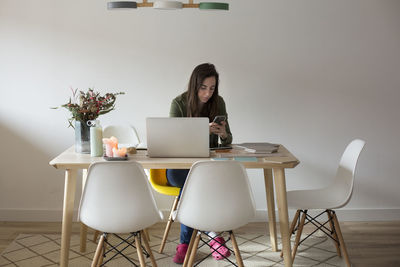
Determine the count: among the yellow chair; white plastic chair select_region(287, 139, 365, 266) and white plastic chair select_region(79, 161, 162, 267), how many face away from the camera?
1

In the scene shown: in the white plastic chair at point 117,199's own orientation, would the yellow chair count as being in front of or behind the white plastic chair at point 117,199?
in front

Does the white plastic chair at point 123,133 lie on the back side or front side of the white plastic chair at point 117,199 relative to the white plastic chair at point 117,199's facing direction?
on the front side

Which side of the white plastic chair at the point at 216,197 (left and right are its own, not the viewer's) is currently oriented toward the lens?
back

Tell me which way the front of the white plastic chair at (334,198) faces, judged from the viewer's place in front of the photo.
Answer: facing to the left of the viewer

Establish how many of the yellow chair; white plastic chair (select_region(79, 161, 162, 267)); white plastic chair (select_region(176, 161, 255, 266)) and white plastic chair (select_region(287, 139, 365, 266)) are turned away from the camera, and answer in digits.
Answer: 2

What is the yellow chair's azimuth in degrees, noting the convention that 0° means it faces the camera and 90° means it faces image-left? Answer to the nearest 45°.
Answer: approximately 315°

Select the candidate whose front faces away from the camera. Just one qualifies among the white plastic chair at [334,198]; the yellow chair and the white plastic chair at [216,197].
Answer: the white plastic chair at [216,197]

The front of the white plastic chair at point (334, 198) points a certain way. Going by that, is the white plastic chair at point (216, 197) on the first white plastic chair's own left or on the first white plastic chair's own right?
on the first white plastic chair's own left

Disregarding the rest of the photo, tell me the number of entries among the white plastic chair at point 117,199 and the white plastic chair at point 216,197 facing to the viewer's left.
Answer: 0

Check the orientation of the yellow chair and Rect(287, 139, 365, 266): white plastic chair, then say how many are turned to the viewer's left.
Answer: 1

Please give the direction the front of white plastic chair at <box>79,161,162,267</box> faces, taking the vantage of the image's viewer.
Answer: facing away from the viewer
